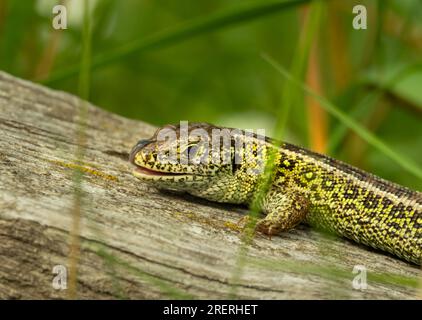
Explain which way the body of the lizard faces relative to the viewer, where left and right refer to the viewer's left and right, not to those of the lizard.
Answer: facing to the left of the viewer
